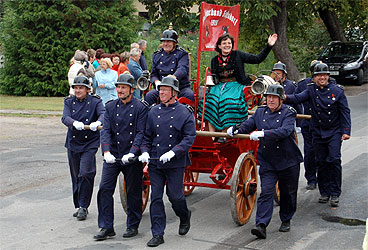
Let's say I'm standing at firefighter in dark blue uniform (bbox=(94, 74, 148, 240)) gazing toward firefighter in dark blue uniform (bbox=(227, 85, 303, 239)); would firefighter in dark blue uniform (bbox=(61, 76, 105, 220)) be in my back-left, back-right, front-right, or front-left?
back-left

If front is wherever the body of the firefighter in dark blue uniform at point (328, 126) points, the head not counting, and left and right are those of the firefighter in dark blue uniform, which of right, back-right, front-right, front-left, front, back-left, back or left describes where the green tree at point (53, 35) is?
back-right

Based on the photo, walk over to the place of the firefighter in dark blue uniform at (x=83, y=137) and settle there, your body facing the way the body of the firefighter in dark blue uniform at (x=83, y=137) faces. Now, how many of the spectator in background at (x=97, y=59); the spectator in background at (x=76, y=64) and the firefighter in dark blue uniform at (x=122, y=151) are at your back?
2

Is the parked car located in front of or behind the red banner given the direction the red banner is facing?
behind

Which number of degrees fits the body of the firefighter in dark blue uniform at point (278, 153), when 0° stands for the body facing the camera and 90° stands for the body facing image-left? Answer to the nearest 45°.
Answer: approximately 45°

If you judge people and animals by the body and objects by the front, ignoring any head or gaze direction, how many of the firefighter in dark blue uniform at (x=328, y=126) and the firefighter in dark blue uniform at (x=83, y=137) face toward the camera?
2

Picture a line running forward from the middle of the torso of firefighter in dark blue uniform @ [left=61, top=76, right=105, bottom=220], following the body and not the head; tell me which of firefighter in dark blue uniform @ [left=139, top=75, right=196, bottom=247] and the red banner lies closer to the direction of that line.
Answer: the firefighter in dark blue uniform

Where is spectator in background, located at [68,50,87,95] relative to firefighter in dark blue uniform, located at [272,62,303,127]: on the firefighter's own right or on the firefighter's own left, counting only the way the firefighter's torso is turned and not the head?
on the firefighter's own right

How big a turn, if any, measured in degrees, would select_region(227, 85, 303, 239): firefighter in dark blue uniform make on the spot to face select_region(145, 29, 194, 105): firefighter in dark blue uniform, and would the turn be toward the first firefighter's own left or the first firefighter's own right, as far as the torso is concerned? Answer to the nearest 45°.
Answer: approximately 90° to the first firefighter's own right

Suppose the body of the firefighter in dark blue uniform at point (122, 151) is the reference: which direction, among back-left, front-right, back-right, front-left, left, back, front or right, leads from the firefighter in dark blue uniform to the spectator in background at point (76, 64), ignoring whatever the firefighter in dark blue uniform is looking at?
back-right

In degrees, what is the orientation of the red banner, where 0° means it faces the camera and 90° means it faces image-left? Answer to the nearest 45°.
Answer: approximately 0°

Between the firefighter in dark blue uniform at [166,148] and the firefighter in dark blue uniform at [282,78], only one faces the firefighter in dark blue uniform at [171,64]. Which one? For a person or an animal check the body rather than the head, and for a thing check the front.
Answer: the firefighter in dark blue uniform at [282,78]
